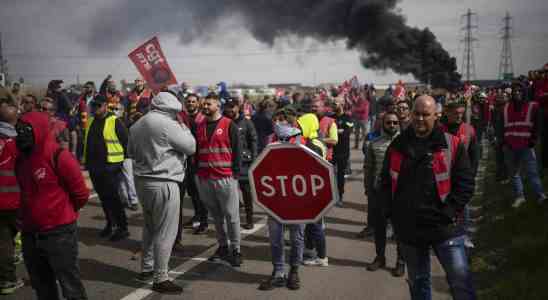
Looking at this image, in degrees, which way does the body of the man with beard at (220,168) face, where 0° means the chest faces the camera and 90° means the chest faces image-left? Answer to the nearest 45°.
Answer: approximately 45°

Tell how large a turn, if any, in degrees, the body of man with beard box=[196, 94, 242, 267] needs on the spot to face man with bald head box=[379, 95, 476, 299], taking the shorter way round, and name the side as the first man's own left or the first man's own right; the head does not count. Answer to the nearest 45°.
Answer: approximately 90° to the first man's own left

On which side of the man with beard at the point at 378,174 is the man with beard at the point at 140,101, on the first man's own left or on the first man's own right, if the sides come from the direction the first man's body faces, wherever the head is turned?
on the first man's own right

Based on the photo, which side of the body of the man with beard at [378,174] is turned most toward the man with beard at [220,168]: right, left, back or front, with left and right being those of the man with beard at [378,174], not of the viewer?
right

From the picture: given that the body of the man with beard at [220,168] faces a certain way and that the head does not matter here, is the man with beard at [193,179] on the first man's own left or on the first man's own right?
on the first man's own right

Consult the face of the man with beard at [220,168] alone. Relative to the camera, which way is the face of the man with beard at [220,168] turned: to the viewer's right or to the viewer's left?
to the viewer's left

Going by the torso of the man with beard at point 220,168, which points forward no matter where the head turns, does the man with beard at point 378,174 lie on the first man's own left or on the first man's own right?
on the first man's own left

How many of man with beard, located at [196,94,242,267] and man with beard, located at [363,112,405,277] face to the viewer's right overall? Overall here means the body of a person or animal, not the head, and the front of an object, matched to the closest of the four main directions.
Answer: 0

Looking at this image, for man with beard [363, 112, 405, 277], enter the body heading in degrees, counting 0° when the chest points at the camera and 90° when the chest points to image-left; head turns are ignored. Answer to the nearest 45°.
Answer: approximately 0°

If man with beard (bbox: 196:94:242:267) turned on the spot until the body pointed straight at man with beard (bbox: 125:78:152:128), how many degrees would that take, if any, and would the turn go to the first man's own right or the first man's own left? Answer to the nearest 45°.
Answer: approximately 135° to the first man's own right

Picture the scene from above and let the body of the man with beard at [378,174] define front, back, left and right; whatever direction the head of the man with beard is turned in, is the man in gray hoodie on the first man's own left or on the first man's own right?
on the first man's own right
